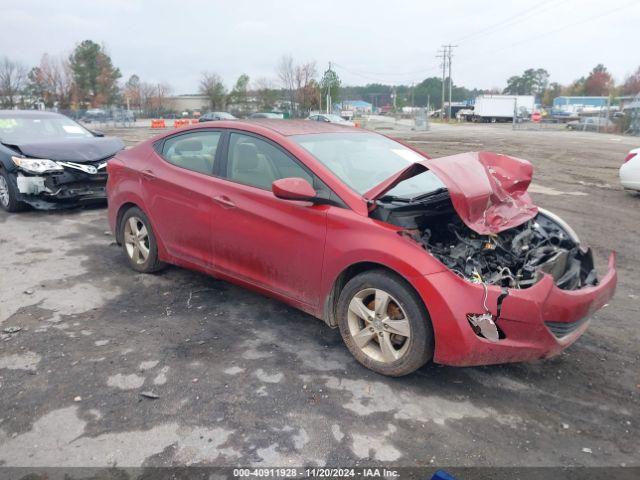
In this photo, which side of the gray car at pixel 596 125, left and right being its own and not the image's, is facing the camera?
left

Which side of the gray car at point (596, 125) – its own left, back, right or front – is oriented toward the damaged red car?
left

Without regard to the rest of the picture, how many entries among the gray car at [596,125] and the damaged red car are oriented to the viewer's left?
1

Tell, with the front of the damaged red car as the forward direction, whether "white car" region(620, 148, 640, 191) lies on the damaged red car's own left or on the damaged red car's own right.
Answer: on the damaged red car's own left

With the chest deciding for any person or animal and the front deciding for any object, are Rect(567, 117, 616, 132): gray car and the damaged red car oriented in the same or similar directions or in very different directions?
very different directions

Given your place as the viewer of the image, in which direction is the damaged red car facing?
facing the viewer and to the right of the viewer

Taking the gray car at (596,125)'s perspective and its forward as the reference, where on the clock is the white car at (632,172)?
The white car is roughly at 9 o'clock from the gray car.
